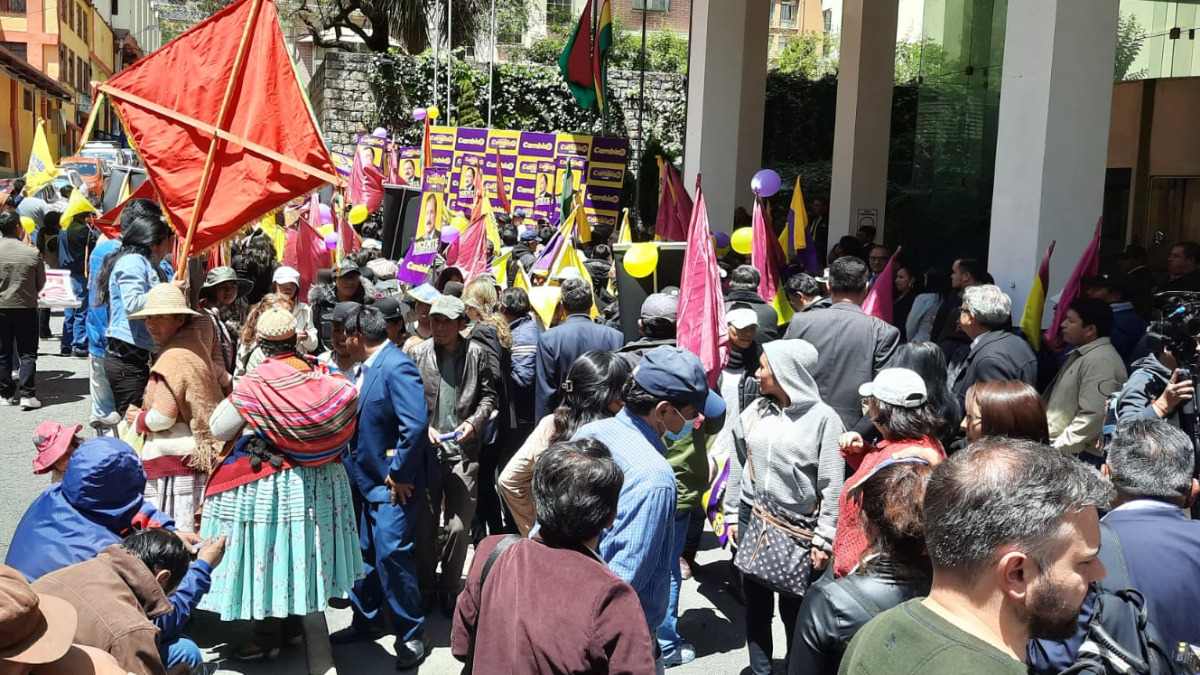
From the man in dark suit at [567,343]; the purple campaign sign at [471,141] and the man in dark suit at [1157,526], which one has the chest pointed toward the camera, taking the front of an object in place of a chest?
the purple campaign sign

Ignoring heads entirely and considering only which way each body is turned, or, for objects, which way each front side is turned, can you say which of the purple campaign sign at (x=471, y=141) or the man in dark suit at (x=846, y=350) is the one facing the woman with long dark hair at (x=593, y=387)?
the purple campaign sign

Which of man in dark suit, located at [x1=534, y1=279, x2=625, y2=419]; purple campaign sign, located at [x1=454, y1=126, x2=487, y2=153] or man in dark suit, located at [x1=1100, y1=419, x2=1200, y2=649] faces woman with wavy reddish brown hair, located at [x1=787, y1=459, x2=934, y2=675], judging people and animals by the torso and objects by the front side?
the purple campaign sign

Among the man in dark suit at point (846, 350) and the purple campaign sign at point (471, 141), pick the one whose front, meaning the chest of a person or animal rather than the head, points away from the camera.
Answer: the man in dark suit

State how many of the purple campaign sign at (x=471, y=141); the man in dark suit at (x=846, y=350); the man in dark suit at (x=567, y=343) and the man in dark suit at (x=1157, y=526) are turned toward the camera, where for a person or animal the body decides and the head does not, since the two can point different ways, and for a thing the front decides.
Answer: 1

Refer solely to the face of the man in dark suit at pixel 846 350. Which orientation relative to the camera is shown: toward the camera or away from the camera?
away from the camera

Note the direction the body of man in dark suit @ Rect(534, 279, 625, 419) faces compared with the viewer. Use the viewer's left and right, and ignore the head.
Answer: facing away from the viewer

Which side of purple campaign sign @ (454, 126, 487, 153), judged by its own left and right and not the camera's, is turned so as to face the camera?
front

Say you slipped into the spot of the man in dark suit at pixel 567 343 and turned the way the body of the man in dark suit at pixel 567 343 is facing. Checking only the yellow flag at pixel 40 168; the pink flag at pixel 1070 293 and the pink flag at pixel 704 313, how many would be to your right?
2

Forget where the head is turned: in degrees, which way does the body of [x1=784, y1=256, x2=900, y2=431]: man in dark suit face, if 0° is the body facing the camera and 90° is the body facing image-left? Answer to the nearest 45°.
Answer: approximately 180°

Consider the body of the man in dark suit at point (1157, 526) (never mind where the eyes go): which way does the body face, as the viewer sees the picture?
away from the camera

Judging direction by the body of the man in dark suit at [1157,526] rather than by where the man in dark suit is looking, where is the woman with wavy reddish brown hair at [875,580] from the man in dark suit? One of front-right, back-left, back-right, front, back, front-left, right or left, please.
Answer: back-left

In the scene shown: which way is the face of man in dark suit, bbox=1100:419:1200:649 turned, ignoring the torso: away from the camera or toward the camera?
away from the camera

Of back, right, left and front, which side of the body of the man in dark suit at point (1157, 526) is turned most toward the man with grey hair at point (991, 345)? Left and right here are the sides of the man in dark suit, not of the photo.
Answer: front

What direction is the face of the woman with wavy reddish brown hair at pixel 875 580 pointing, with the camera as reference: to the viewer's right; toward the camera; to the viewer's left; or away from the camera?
away from the camera

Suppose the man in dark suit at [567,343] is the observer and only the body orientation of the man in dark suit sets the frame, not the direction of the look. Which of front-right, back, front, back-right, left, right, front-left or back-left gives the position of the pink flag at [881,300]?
front-right
